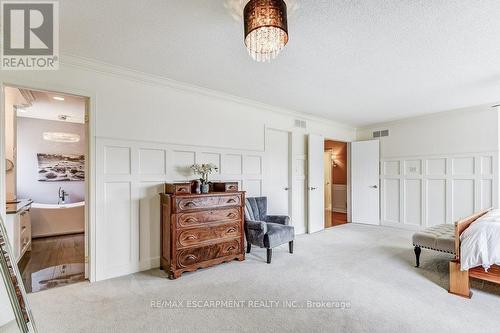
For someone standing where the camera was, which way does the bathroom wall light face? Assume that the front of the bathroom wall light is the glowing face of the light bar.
facing the viewer

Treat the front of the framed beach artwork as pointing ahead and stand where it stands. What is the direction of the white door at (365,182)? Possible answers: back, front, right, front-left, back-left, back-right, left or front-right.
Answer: front-left

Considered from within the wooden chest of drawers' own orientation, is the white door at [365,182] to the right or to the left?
on its left

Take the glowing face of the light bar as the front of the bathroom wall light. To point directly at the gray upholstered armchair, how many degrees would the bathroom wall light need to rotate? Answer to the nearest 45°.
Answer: approximately 45° to its left

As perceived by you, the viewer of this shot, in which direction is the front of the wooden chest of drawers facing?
facing the viewer and to the right of the viewer

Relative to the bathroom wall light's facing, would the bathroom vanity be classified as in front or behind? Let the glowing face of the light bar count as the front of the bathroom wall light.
in front

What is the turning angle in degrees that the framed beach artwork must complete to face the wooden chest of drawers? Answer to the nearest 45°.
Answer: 0° — it already faces it

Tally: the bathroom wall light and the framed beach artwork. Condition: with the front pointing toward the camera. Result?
2

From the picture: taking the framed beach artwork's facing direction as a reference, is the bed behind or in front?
in front

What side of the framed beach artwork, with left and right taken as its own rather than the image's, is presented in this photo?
front

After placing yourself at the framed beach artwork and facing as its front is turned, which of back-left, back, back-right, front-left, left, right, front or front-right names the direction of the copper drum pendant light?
front

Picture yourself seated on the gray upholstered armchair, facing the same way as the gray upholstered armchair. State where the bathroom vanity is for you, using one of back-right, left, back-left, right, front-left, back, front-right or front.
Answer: back-right

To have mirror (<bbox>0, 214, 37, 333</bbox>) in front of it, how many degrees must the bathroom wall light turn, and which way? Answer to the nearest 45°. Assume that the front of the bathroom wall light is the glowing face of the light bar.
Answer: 0° — it already faces it
